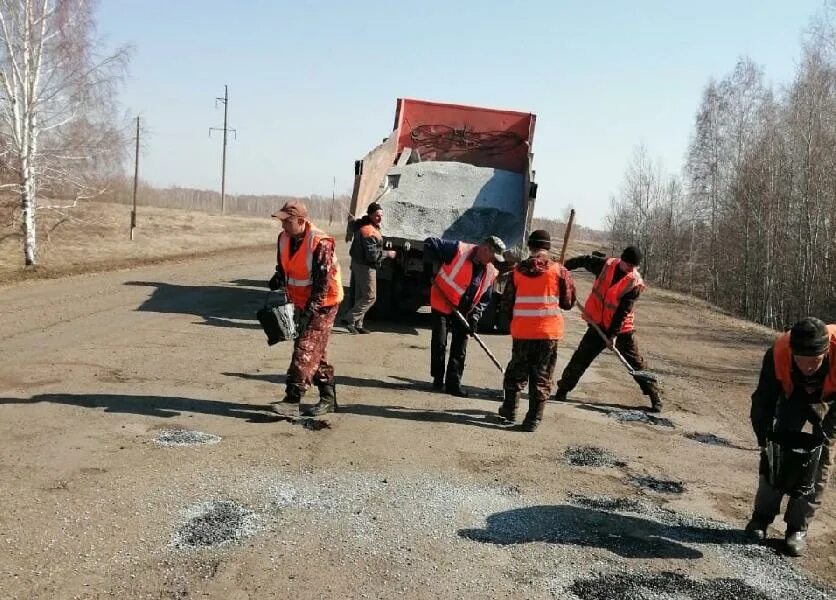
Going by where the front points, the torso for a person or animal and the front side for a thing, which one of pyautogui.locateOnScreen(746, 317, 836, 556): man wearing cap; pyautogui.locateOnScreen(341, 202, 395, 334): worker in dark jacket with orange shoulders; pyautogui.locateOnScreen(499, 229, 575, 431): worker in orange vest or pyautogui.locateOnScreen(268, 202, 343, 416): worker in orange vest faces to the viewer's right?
pyautogui.locateOnScreen(341, 202, 395, 334): worker in dark jacket with orange shoulders

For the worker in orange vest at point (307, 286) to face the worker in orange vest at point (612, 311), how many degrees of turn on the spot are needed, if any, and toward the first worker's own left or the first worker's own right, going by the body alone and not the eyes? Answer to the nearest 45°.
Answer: approximately 135° to the first worker's own left

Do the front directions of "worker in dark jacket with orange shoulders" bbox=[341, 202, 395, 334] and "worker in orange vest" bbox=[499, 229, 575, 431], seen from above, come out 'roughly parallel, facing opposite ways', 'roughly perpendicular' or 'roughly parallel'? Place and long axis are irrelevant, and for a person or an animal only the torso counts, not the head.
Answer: roughly perpendicular

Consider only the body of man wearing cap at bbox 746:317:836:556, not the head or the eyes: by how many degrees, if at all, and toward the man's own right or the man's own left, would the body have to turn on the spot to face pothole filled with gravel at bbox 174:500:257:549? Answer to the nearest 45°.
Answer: approximately 45° to the man's own right

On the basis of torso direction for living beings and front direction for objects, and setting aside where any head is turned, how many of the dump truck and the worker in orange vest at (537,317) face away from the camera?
2

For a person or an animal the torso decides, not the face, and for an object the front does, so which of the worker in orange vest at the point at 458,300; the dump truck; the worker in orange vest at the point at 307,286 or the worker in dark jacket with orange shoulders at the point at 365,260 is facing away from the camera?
the dump truck

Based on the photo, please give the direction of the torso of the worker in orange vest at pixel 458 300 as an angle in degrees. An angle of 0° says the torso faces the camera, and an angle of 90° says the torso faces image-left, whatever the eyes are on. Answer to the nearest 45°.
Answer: approximately 315°

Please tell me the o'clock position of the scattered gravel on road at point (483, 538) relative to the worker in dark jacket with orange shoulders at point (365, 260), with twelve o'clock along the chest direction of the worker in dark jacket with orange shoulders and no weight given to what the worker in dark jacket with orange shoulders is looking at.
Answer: The scattered gravel on road is roughly at 3 o'clock from the worker in dark jacket with orange shoulders.

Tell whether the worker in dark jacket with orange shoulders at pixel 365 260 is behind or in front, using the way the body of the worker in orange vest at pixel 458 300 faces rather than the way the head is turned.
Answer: behind

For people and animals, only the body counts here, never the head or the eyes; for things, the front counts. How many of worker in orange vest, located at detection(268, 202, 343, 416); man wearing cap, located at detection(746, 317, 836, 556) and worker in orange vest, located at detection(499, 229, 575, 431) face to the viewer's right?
0

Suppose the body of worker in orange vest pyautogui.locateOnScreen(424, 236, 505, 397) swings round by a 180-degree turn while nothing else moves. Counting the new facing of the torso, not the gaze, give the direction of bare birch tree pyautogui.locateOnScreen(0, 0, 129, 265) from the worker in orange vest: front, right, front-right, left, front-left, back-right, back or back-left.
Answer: front

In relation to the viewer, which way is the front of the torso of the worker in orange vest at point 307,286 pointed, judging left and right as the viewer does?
facing the viewer and to the left of the viewer

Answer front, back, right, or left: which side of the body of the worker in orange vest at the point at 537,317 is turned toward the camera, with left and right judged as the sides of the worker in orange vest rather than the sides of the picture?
back

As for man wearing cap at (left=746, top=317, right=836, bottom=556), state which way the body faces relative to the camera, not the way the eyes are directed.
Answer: toward the camera

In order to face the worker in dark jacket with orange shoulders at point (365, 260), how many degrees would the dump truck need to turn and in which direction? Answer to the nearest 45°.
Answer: approximately 135° to its left

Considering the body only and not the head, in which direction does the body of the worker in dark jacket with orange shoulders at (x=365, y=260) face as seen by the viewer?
to the viewer's right

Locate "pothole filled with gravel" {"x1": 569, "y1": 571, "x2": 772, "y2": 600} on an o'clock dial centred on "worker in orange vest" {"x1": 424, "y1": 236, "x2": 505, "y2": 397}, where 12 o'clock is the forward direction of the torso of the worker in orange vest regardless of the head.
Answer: The pothole filled with gravel is roughly at 1 o'clock from the worker in orange vest.

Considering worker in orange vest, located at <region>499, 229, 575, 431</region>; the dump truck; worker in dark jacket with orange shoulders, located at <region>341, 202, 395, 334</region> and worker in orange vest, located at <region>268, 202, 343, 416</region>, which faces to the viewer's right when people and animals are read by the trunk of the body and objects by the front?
worker in dark jacket with orange shoulders, located at <region>341, 202, 395, 334</region>
